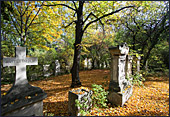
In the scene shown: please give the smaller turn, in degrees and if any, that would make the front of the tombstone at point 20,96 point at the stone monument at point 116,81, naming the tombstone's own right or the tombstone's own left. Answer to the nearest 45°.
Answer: approximately 90° to the tombstone's own left

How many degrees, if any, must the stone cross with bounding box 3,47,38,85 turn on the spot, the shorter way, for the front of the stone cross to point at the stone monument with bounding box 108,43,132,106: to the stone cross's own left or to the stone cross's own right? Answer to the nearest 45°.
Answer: approximately 90° to the stone cross's own left

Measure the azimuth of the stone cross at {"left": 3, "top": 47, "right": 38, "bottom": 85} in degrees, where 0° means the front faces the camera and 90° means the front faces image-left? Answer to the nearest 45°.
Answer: approximately 0°

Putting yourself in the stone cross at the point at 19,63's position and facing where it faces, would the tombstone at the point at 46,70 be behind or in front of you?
behind

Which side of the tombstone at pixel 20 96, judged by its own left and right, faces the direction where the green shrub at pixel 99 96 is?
left

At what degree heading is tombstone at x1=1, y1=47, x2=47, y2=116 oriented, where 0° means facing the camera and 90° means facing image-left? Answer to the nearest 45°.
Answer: approximately 0°
